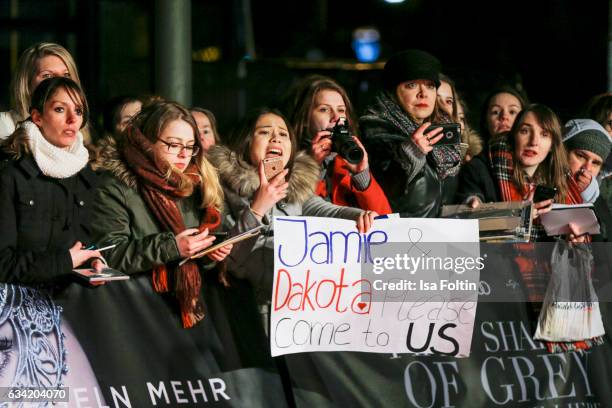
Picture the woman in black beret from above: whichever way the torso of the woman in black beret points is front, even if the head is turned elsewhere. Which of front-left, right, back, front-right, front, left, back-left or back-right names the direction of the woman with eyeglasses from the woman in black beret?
right

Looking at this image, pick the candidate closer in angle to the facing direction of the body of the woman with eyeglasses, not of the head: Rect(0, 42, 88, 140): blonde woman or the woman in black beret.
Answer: the woman in black beret

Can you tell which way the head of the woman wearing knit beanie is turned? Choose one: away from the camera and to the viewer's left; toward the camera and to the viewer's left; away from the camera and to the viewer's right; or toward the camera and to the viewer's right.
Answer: toward the camera and to the viewer's left

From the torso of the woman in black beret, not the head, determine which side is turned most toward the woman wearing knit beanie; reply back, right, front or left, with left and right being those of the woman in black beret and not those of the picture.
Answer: left

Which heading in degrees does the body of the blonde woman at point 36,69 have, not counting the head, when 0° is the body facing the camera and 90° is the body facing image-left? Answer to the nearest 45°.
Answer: approximately 315°

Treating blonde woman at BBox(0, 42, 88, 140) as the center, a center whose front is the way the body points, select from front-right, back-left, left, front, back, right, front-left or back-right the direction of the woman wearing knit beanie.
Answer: front-left

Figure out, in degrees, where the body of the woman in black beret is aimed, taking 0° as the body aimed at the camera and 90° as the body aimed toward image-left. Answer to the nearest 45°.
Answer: approximately 315°

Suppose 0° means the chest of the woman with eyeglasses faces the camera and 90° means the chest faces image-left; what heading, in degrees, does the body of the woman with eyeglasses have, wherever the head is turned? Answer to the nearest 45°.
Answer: approximately 315°
